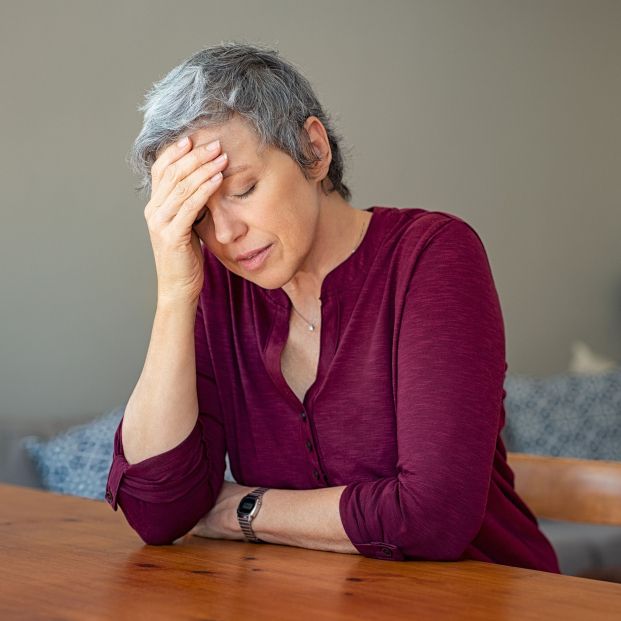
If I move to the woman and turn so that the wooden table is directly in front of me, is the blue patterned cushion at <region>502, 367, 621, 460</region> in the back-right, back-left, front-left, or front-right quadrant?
back-left

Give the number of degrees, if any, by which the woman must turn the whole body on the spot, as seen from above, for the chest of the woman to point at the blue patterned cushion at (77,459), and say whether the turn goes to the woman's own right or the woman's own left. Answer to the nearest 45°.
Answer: approximately 90° to the woman's own right

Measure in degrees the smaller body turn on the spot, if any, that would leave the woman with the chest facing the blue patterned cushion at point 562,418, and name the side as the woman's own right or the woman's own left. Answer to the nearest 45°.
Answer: approximately 180°

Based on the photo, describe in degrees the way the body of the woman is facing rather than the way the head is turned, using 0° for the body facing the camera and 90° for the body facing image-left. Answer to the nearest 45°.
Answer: approximately 45°
